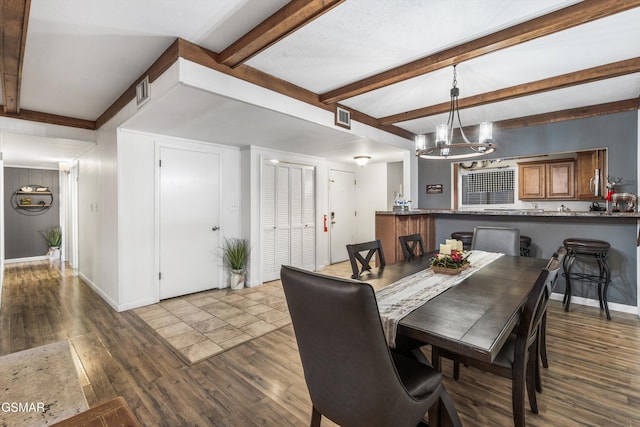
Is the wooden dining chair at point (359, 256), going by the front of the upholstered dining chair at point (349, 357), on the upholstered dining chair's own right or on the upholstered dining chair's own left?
on the upholstered dining chair's own left

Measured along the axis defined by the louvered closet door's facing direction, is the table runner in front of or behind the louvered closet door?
in front

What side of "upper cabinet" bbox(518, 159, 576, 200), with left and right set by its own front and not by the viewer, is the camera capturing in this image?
front

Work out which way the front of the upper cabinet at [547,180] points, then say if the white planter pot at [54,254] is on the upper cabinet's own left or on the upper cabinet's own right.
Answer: on the upper cabinet's own right

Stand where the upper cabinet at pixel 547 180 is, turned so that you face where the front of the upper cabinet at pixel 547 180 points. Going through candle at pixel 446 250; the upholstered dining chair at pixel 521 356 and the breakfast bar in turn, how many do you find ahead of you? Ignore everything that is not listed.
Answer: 3

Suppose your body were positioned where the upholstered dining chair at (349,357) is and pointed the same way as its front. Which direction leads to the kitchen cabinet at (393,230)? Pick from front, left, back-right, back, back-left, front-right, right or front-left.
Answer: front-left

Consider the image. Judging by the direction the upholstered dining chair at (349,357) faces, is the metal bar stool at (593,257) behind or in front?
in front

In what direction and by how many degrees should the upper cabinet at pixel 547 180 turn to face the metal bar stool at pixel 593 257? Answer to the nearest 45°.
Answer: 0° — it already faces it

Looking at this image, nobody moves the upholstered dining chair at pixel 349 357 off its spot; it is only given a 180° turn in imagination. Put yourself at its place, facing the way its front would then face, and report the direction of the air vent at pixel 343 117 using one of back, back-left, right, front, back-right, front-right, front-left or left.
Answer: back-right

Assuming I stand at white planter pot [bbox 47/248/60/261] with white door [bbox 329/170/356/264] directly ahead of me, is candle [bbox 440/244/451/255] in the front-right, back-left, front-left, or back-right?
front-right

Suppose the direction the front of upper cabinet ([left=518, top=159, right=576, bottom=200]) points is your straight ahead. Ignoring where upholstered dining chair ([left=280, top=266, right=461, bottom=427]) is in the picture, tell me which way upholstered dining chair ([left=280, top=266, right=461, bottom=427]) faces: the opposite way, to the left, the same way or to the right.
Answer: the opposite way

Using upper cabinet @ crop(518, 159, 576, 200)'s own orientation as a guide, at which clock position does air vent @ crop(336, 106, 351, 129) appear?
The air vent is roughly at 1 o'clock from the upper cabinet.

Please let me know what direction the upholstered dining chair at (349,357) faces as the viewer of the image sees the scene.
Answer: facing away from the viewer and to the right of the viewer

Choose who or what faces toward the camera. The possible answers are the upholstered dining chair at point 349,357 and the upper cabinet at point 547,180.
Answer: the upper cabinet

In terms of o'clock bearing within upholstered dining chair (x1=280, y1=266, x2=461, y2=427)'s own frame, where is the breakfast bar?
The breakfast bar is roughly at 12 o'clock from the upholstered dining chair.
